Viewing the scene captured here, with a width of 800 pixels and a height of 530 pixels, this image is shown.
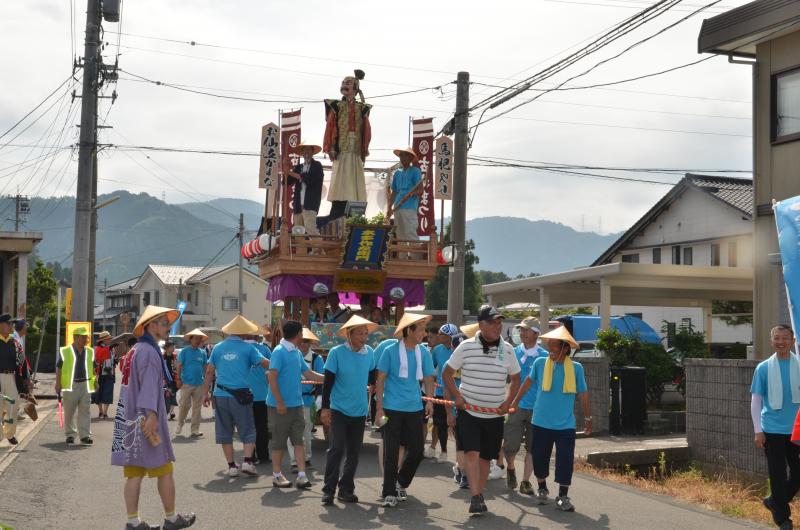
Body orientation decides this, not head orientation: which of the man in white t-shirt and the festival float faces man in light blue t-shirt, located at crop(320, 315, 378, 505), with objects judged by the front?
the festival float

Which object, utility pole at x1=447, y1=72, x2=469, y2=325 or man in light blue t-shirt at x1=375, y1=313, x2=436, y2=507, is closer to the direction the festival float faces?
the man in light blue t-shirt

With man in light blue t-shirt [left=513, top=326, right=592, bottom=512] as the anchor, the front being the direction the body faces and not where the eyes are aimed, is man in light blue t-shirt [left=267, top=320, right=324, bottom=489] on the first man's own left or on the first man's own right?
on the first man's own right

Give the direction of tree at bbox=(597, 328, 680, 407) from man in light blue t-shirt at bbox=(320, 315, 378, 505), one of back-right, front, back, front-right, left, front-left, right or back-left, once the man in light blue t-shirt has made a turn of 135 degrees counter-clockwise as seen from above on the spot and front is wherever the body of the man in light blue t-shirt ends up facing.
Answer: front-right

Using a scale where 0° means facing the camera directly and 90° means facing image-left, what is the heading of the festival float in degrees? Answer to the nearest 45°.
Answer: approximately 0°

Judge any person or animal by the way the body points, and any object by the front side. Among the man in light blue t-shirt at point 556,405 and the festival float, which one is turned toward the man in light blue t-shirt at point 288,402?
the festival float

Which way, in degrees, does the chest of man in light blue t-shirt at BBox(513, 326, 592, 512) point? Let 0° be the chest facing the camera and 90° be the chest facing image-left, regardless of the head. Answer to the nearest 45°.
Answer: approximately 0°

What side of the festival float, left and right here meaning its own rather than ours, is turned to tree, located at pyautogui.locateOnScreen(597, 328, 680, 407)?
left

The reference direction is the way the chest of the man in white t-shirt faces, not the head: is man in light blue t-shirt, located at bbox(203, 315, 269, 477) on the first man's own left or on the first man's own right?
on the first man's own right
